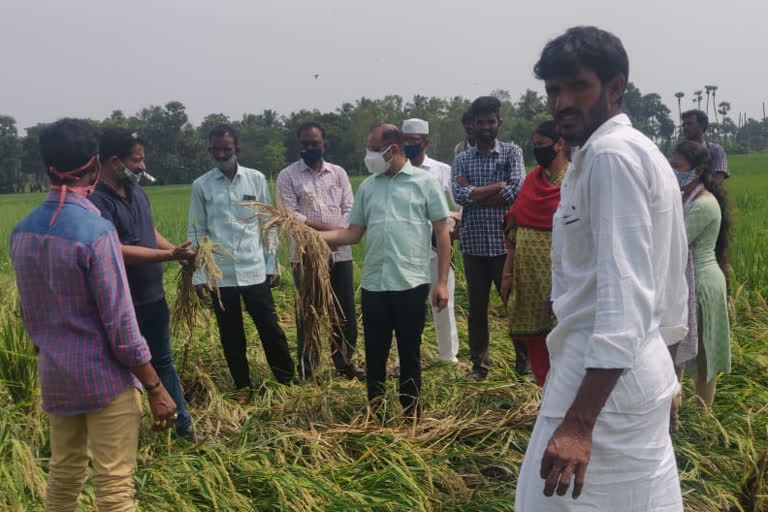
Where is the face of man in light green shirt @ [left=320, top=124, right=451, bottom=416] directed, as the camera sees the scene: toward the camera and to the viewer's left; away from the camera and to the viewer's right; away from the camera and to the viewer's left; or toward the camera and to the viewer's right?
toward the camera and to the viewer's left

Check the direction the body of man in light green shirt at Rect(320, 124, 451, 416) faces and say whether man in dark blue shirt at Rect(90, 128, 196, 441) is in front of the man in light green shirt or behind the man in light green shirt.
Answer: in front

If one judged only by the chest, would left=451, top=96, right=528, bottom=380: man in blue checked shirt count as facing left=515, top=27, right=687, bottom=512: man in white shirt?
yes

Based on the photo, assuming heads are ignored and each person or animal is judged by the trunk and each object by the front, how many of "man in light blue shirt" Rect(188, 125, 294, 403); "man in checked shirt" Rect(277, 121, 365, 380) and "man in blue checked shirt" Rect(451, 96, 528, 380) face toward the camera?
3

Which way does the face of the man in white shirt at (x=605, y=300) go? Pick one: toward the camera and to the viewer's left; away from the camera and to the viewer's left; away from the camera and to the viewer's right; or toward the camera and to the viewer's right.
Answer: toward the camera and to the viewer's left

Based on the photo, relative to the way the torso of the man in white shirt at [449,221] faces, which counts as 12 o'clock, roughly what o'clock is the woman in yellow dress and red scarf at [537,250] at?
The woman in yellow dress and red scarf is roughly at 10 o'clock from the man in white shirt.

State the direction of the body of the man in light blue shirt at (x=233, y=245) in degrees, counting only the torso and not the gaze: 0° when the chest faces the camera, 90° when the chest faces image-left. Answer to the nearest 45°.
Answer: approximately 0°

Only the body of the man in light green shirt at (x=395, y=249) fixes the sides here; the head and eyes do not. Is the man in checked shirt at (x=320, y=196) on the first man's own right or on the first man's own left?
on the first man's own right

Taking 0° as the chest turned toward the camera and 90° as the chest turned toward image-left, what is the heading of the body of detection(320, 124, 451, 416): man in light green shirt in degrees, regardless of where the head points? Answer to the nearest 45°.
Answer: approximately 45°

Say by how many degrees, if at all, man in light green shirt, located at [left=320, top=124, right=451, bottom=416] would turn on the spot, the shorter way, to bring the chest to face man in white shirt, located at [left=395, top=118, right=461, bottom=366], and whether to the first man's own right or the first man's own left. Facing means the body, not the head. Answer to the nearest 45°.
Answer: approximately 135° to the first man's own right

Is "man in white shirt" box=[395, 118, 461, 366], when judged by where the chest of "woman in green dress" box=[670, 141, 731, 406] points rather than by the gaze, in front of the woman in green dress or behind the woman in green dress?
in front
